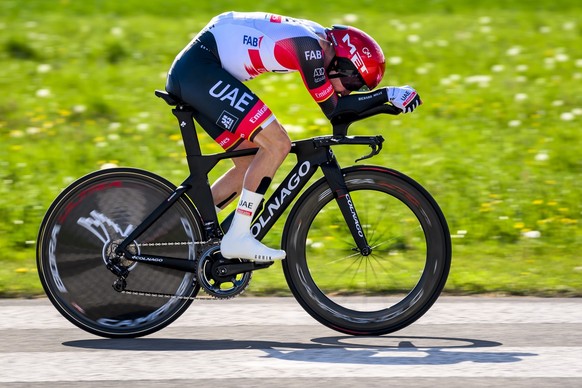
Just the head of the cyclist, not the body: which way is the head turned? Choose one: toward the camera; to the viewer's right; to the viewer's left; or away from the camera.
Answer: to the viewer's right

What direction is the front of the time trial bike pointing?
to the viewer's right

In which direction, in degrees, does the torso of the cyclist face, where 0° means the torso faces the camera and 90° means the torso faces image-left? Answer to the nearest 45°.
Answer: approximately 270°
